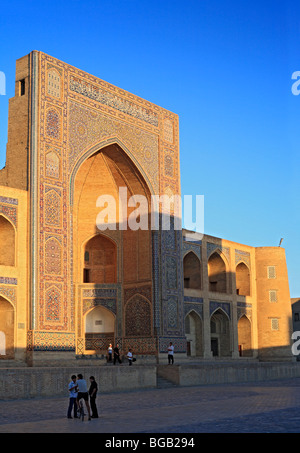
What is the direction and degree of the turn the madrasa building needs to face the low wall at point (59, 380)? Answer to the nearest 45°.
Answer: approximately 45° to its right

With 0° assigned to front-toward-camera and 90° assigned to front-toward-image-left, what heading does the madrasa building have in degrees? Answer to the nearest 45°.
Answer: approximately 315°
